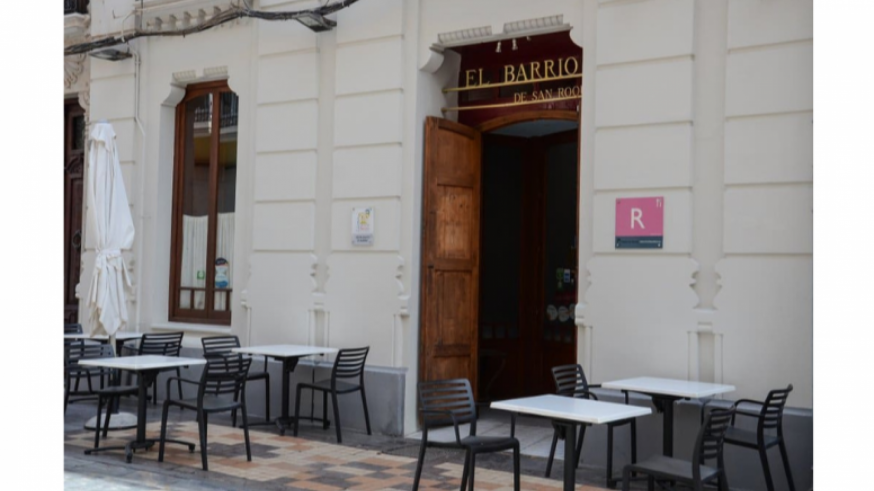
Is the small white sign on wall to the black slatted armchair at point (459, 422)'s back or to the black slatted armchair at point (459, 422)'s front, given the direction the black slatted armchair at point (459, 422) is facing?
to the back

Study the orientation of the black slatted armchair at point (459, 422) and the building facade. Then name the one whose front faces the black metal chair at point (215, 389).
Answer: the building facade

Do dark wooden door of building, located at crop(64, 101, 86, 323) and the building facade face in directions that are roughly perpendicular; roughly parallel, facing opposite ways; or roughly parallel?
roughly parallel

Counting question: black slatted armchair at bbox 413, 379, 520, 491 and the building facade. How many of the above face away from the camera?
0

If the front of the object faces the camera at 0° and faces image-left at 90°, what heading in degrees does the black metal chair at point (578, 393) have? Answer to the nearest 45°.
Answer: approximately 315°

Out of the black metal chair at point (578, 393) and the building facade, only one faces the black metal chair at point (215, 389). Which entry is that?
the building facade

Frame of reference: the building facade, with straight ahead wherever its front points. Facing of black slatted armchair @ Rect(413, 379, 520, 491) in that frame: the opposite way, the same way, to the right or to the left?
to the left

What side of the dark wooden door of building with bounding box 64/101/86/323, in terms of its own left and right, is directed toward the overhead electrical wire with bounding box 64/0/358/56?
left

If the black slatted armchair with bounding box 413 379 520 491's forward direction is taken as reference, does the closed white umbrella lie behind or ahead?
behind

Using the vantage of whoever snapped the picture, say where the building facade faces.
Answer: facing the viewer and to the left of the viewer

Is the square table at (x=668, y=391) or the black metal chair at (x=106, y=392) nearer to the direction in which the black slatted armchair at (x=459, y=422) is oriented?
the square table

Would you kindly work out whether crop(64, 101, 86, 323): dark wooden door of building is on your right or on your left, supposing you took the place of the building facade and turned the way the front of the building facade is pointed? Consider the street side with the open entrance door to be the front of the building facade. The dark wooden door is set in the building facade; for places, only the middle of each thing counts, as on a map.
on your right

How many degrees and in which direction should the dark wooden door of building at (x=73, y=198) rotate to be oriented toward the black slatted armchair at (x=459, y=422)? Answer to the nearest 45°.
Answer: approximately 45° to its left

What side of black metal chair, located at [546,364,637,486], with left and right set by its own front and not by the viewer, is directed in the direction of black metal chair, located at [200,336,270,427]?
back

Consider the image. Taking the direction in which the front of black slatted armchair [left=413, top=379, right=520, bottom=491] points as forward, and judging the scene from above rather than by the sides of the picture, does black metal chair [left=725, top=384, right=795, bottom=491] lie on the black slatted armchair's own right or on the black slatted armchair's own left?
on the black slatted armchair's own left
